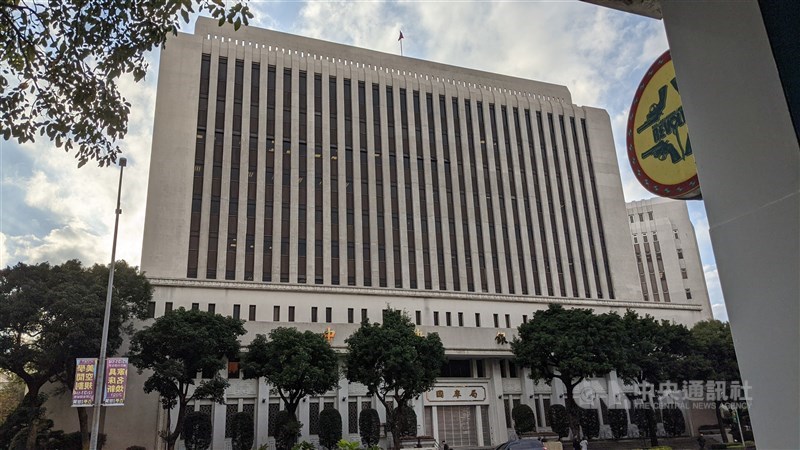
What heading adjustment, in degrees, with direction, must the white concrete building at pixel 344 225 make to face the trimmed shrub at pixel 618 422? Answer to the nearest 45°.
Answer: approximately 90° to its left

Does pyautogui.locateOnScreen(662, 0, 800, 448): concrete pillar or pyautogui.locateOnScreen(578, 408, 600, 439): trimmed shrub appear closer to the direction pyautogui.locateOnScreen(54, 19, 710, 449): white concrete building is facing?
the concrete pillar

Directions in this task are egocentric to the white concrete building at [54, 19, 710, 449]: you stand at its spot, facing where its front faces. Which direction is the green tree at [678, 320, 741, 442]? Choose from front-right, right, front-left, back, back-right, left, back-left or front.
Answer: left

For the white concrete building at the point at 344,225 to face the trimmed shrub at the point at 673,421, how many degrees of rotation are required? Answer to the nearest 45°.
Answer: approximately 90° to its left

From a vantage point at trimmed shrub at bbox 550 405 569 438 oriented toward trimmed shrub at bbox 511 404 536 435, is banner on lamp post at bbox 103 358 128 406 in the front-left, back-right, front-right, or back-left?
front-left

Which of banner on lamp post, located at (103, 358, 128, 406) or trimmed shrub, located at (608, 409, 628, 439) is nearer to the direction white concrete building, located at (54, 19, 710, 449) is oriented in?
the banner on lamp post

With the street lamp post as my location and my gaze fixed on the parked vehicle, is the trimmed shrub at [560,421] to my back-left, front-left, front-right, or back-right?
front-left

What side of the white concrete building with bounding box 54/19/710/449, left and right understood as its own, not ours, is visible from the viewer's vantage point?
front

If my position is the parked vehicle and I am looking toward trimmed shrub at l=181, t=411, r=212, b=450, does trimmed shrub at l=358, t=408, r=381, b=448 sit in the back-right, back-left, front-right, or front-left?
front-right

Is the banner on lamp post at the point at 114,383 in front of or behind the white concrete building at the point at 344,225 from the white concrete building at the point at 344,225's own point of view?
in front

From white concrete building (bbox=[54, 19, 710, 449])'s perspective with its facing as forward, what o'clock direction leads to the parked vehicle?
The parked vehicle is roughly at 11 o'clock from the white concrete building.
